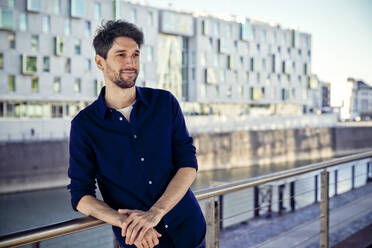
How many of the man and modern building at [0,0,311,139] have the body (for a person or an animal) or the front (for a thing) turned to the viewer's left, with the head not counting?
0

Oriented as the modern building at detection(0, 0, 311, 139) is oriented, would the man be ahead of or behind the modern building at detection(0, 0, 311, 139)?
ahead

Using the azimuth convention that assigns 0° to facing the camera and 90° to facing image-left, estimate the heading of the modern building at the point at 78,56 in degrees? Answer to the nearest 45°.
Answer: approximately 315°

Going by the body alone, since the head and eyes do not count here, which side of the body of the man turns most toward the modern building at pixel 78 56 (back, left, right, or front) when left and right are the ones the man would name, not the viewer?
back

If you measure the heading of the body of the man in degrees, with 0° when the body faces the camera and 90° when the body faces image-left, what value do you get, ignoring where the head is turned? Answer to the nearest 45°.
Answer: approximately 0°
